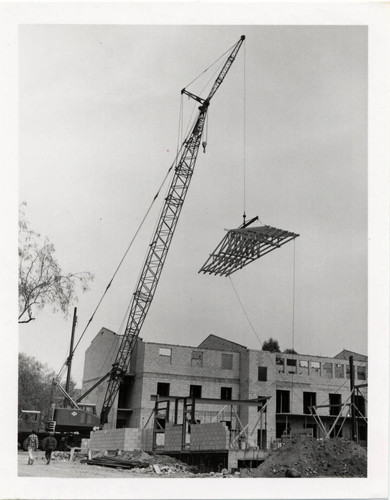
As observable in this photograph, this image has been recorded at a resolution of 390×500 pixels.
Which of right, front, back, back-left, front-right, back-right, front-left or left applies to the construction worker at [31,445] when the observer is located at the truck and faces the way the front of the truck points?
left

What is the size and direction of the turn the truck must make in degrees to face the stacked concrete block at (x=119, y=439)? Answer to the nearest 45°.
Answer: approximately 135° to its left

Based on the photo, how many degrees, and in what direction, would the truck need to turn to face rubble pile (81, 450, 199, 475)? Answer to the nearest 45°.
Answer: approximately 90° to its left

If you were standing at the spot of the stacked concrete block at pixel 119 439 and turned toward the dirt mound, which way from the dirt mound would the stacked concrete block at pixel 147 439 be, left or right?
left

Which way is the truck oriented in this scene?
to the viewer's left
